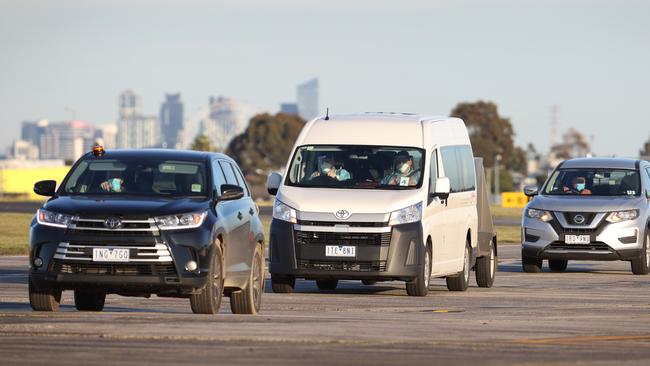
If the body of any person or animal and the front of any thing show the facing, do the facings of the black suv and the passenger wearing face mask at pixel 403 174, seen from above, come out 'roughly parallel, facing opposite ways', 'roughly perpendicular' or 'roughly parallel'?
roughly parallel

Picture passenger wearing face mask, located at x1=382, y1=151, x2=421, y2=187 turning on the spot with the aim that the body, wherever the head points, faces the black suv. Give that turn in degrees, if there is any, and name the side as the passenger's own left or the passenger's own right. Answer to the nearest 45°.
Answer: approximately 45° to the passenger's own right

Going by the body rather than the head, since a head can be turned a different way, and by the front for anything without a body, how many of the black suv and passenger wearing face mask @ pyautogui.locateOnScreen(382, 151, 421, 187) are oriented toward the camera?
2

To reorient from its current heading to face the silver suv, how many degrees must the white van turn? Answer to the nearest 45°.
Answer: approximately 135° to its left

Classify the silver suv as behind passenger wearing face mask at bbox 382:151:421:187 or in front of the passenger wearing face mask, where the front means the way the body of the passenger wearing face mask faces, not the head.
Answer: behind

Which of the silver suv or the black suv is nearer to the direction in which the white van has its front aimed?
the black suv

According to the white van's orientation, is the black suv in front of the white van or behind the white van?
in front

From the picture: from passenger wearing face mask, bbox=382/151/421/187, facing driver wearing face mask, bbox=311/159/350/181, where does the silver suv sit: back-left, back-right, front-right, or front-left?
back-right

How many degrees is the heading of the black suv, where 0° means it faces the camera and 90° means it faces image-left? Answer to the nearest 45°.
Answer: approximately 0°

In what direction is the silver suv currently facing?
toward the camera

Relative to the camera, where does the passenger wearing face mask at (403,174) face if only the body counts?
toward the camera

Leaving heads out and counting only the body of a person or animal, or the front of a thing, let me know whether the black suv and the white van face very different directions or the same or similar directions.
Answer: same or similar directions

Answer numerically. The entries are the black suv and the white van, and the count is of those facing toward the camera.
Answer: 2
